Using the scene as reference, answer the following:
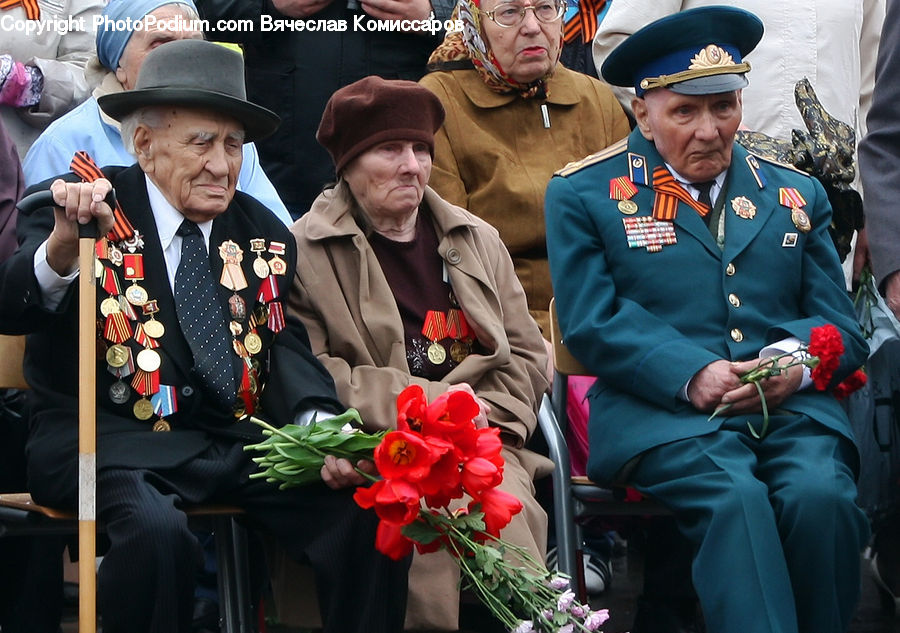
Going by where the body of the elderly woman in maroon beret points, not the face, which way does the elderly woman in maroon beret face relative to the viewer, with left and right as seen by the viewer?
facing the viewer and to the right of the viewer

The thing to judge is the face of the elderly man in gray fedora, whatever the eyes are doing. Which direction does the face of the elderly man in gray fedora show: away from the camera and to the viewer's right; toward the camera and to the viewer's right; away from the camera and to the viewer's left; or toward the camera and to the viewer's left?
toward the camera and to the viewer's right

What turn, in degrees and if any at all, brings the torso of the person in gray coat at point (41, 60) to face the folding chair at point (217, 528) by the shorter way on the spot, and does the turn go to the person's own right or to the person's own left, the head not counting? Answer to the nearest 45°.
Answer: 0° — they already face it

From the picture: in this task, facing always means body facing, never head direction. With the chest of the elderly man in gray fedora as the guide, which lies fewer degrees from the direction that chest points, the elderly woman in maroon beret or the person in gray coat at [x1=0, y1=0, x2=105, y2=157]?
the elderly woman in maroon beret

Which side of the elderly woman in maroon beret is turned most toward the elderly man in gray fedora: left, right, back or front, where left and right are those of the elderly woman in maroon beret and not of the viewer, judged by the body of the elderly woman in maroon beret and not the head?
right

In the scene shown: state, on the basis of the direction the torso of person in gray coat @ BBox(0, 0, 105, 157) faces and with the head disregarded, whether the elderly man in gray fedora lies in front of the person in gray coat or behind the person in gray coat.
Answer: in front

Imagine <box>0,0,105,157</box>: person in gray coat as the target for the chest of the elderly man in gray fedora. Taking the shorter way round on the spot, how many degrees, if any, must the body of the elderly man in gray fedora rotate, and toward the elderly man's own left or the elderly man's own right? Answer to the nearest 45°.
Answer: approximately 135° to the elderly man's own left

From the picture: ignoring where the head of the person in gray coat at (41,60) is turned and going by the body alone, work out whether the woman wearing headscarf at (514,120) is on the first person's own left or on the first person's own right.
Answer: on the first person's own left

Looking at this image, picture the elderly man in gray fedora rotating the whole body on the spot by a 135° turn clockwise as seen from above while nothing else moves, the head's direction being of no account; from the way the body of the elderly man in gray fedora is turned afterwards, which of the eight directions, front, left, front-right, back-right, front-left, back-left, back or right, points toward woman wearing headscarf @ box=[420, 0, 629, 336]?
back-right

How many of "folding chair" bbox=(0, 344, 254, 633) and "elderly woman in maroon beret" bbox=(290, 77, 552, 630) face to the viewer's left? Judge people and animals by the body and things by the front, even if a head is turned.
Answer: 0

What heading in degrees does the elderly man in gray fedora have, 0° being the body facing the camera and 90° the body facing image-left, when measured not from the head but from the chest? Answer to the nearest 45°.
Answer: approximately 315°

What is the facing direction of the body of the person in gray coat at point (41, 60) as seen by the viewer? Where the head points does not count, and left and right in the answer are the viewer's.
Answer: facing the viewer
